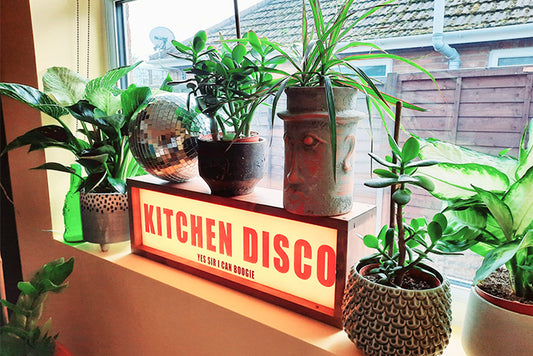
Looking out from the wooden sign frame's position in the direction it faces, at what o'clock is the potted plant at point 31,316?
The potted plant is roughly at 2 o'clock from the wooden sign frame.

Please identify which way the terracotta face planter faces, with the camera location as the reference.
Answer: facing the viewer and to the left of the viewer
